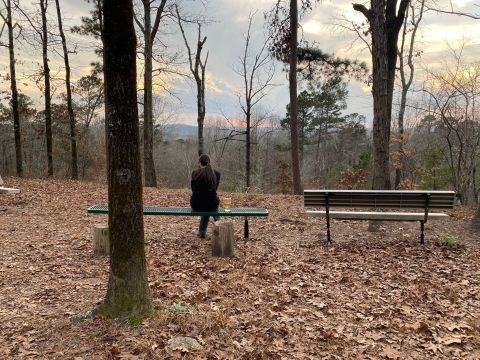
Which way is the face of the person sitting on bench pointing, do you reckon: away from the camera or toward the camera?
away from the camera

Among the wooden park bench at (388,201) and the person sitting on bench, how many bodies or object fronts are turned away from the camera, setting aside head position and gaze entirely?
2

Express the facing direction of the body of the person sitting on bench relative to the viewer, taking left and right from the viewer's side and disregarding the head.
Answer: facing away from the viewer

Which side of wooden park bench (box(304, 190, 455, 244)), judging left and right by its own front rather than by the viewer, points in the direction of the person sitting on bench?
left

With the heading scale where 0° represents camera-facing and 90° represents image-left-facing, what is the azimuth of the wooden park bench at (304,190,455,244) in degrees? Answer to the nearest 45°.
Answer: approximately 180°

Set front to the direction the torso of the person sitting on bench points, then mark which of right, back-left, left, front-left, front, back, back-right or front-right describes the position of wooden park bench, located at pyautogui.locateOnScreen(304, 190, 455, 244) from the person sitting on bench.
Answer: right

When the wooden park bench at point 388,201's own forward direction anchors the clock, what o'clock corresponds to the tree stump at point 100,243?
The tree stump is roughly at 8 o'clock from the wooden park bench.
